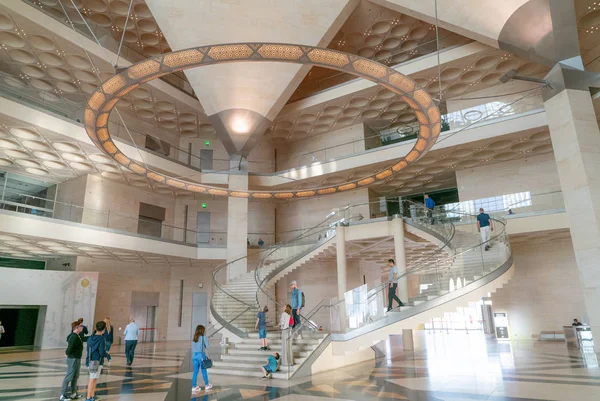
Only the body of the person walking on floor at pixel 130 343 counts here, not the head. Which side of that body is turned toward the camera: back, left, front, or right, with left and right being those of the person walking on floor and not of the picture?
back

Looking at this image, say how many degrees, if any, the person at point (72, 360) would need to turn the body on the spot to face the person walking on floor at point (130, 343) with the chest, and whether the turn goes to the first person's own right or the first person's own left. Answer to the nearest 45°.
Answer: approximately 90° to the first person's own left

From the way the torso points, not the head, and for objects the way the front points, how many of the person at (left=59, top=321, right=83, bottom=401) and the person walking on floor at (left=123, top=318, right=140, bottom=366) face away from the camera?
1

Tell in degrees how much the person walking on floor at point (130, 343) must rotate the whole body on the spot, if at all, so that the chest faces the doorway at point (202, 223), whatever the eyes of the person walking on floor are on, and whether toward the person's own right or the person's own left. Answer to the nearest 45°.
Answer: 0° — they already face it

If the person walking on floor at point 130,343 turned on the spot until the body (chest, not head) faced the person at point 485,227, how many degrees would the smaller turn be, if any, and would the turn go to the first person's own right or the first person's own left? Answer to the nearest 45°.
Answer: approximately 90° to the first person's own right
